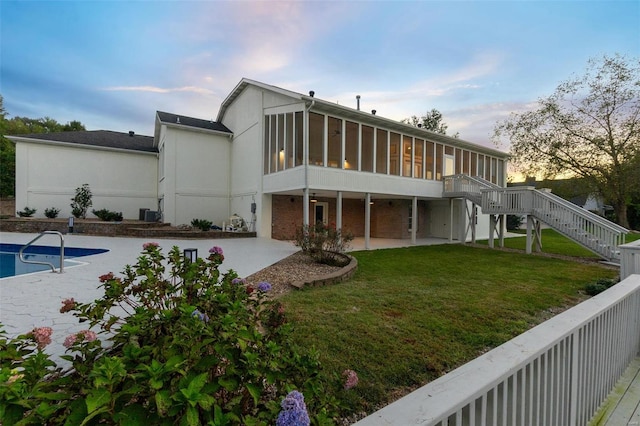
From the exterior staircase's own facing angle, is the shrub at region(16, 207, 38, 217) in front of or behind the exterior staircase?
behind

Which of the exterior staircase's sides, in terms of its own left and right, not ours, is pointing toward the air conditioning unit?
back

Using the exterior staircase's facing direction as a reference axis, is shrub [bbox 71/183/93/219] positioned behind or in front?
behind

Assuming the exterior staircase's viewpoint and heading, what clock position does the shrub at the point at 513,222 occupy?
The shrub is roughly at 9 o'clock from the exterior staircase.

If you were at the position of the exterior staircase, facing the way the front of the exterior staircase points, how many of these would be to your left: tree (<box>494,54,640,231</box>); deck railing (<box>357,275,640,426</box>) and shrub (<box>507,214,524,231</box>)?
2

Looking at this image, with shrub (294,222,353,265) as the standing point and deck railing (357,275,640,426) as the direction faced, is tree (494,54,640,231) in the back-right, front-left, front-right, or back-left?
back-left

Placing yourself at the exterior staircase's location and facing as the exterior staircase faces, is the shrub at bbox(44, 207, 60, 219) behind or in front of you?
behind

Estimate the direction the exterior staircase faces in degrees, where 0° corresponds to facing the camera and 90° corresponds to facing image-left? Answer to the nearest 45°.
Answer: approximately 270°

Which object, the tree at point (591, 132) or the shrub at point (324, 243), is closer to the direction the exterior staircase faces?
the tree

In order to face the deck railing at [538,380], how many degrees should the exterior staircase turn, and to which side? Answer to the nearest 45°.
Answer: approximately 90° to its right

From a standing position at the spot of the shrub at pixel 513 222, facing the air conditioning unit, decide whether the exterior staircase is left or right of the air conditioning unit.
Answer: left
